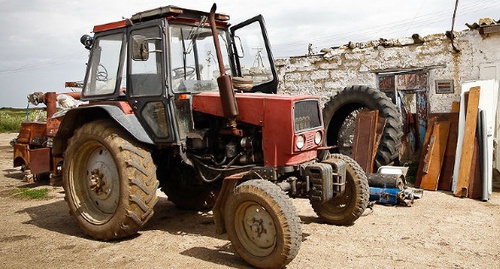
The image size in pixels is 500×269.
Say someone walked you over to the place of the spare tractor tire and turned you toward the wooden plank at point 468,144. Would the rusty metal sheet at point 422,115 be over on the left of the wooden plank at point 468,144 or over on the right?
left

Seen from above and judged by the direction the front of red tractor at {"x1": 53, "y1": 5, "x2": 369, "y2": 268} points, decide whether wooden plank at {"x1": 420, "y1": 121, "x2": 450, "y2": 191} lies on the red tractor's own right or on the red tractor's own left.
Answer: on the red tractor's own left

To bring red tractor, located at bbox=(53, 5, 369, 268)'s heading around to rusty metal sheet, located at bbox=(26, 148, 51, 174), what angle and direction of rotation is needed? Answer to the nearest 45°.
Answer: approximately 180°

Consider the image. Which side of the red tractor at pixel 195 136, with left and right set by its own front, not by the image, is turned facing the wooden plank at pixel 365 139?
left

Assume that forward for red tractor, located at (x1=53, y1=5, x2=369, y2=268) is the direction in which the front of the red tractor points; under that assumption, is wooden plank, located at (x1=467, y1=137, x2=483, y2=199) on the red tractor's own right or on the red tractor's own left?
on the red tractor's own left

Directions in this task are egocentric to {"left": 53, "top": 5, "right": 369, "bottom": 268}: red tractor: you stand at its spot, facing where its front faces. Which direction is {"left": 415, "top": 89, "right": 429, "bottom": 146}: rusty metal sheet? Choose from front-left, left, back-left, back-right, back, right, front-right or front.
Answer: left

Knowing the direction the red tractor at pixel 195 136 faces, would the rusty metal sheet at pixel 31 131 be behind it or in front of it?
behind

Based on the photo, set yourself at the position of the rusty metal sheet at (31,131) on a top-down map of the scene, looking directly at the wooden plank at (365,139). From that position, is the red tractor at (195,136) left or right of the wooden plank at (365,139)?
right

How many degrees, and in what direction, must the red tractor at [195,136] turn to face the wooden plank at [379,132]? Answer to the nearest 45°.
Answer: approximately 90° to its left

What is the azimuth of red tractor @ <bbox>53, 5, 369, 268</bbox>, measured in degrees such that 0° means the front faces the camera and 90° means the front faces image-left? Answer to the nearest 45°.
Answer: approximately 315°
